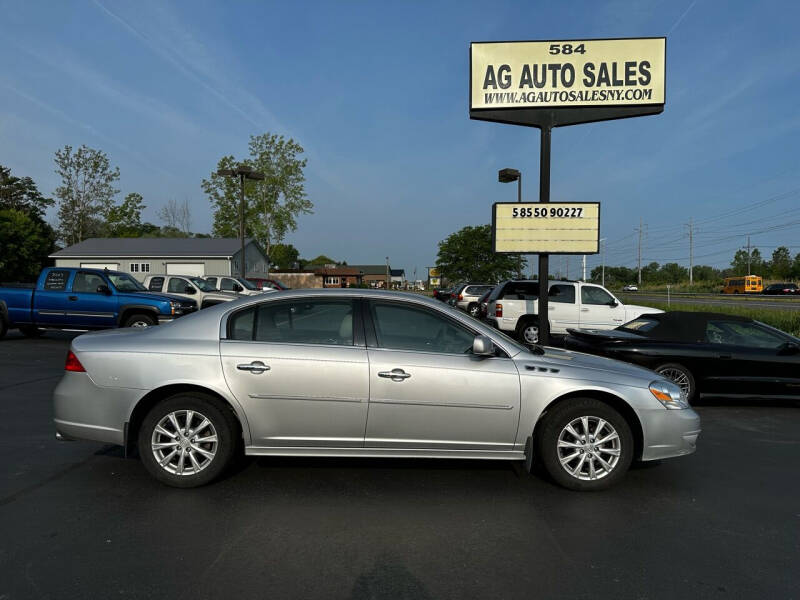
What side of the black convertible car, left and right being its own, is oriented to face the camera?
right

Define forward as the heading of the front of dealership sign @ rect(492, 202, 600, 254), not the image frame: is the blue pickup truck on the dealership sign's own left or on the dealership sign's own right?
on the dealership sign's own right

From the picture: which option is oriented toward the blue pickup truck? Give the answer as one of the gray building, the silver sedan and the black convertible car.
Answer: the gray building

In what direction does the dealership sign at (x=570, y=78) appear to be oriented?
toward the camera

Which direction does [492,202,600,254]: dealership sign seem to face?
toward the camera

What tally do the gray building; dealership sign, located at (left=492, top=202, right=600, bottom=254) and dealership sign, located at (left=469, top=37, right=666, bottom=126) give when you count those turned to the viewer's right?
0

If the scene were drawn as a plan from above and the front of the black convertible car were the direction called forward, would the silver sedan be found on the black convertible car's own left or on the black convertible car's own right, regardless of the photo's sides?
on the black convertible car's own right

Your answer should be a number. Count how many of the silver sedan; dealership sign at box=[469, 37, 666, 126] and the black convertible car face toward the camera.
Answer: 1

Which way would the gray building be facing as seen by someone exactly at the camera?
facing the viewer

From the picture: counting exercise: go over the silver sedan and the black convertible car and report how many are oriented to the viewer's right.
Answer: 2

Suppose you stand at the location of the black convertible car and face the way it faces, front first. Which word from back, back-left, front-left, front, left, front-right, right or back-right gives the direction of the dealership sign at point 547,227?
back-left

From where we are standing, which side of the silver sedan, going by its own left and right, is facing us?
right

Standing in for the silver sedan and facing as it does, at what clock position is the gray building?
The gray building is roughly at 8 o'clock from the silver sedan.

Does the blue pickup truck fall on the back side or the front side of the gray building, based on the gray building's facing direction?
on the front side

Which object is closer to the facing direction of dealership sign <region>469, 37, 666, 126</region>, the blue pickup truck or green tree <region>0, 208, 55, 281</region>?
the blue pickup truck

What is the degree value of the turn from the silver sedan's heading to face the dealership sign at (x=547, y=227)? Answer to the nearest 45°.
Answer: approximately 45° to its left
